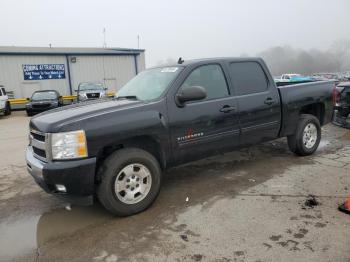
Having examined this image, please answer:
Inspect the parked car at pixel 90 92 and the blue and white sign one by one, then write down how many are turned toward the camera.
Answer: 2

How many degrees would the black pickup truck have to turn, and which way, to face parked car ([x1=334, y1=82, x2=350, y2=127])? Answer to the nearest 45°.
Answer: approximately 180°

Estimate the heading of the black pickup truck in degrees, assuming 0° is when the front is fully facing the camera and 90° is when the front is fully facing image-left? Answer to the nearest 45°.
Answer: approximately 45°

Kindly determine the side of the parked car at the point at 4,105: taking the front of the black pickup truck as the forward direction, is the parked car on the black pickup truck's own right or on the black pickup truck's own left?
on the black pickup truck's own right

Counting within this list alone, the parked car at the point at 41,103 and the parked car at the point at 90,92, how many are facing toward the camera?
2

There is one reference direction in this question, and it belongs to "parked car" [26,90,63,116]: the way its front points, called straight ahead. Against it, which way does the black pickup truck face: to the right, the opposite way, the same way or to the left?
to the right

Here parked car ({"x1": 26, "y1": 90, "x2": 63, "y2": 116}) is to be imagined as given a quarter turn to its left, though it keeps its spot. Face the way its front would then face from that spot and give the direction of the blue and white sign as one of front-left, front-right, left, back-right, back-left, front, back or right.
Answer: left

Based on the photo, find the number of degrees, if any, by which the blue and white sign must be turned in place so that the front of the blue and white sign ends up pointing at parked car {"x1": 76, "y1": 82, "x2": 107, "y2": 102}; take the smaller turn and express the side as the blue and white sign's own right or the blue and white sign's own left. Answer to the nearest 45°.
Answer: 0° — it already faces it

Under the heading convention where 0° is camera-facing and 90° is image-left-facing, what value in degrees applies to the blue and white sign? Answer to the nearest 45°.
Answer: approximately 0°

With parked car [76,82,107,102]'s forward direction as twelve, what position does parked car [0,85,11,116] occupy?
parked car [0,85,11,116] is roughly at 3 o'clock from parked car [76,82,107,102].
